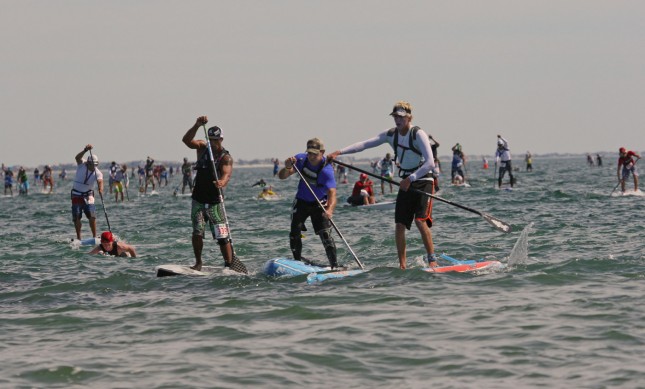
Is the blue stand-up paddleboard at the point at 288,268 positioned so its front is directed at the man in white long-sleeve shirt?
no

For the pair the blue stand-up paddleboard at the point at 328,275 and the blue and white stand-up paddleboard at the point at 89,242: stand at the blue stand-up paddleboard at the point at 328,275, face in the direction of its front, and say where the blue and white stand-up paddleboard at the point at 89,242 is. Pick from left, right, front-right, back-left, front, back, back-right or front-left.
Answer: right

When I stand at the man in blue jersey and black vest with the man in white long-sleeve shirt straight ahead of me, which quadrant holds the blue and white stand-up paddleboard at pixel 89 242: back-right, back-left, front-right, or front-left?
back-left

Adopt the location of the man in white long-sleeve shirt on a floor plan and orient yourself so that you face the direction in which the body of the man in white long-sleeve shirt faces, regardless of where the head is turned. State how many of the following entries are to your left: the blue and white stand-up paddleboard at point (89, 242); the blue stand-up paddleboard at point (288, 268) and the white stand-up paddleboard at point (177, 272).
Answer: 0

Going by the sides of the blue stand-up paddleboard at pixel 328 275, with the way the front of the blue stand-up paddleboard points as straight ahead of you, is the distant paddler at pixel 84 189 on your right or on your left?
on your right

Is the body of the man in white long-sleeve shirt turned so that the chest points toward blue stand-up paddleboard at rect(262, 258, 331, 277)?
no

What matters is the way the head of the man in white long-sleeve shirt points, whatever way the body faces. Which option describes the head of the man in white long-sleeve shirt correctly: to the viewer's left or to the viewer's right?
to the viewer's left

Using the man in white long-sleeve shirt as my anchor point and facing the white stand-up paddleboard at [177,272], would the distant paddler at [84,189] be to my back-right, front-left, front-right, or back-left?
front-right

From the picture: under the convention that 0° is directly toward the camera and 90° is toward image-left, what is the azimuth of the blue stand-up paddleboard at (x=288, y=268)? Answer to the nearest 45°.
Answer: approximately 45°

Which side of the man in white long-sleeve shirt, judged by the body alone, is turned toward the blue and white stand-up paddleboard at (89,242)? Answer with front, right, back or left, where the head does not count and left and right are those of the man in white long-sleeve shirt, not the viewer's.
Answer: right

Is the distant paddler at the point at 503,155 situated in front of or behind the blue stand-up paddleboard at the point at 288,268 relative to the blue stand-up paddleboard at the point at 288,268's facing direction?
behind

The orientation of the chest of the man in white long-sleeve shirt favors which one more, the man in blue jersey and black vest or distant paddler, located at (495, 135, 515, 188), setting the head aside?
the man in blue jersey and black vest

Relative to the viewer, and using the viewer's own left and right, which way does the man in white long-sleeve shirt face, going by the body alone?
facing the viewer and to the left of the viewer

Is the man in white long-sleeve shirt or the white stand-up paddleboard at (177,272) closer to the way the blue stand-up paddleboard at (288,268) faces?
the white stand-up paddleboard
